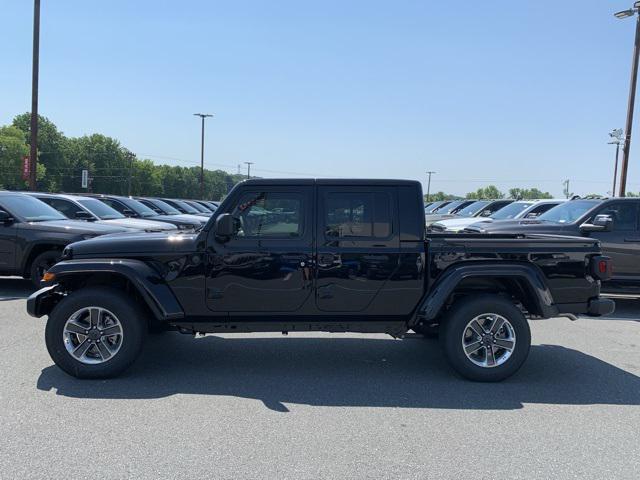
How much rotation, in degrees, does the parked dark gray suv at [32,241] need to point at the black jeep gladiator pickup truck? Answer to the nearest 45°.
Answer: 0° — it already faces it

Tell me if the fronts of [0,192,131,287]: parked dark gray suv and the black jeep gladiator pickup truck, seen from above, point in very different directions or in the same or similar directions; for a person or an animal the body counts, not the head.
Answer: very different directions

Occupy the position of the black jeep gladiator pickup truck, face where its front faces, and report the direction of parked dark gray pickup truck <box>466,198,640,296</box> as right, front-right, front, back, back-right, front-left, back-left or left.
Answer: back-right

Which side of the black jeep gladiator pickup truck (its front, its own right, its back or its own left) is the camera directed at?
left

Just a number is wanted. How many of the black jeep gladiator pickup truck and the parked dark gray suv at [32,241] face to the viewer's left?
1

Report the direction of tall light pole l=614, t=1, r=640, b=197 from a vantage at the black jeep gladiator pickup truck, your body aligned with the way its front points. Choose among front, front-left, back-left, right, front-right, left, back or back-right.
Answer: back-right

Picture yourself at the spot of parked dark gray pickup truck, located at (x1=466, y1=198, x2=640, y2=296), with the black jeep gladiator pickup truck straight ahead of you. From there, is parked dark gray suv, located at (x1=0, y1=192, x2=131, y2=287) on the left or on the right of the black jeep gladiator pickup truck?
right

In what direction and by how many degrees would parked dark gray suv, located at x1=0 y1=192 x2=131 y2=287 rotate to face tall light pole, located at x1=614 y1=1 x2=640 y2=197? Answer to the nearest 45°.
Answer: approximately 45° to its left
